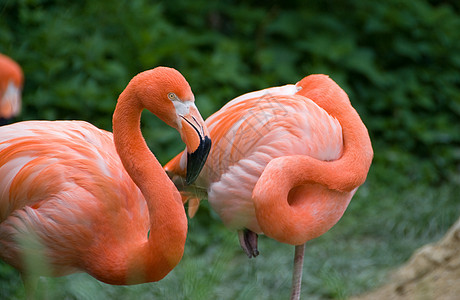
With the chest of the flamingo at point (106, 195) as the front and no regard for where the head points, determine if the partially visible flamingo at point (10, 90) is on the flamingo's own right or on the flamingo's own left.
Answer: on the flamingo's own left

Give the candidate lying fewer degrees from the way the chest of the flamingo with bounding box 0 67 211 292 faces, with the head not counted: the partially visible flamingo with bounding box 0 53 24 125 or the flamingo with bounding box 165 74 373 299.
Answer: the flamingo

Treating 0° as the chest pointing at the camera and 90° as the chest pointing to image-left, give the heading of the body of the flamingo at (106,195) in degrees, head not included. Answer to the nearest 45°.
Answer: approximately 270°

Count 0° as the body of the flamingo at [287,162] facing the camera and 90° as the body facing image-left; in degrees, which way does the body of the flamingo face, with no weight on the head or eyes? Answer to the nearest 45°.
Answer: approximately 315°

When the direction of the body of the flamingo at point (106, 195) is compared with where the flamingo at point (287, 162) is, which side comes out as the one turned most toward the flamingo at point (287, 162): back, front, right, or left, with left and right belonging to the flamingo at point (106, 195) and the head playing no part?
front

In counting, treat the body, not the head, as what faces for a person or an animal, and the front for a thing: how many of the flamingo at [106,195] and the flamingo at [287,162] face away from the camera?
0
